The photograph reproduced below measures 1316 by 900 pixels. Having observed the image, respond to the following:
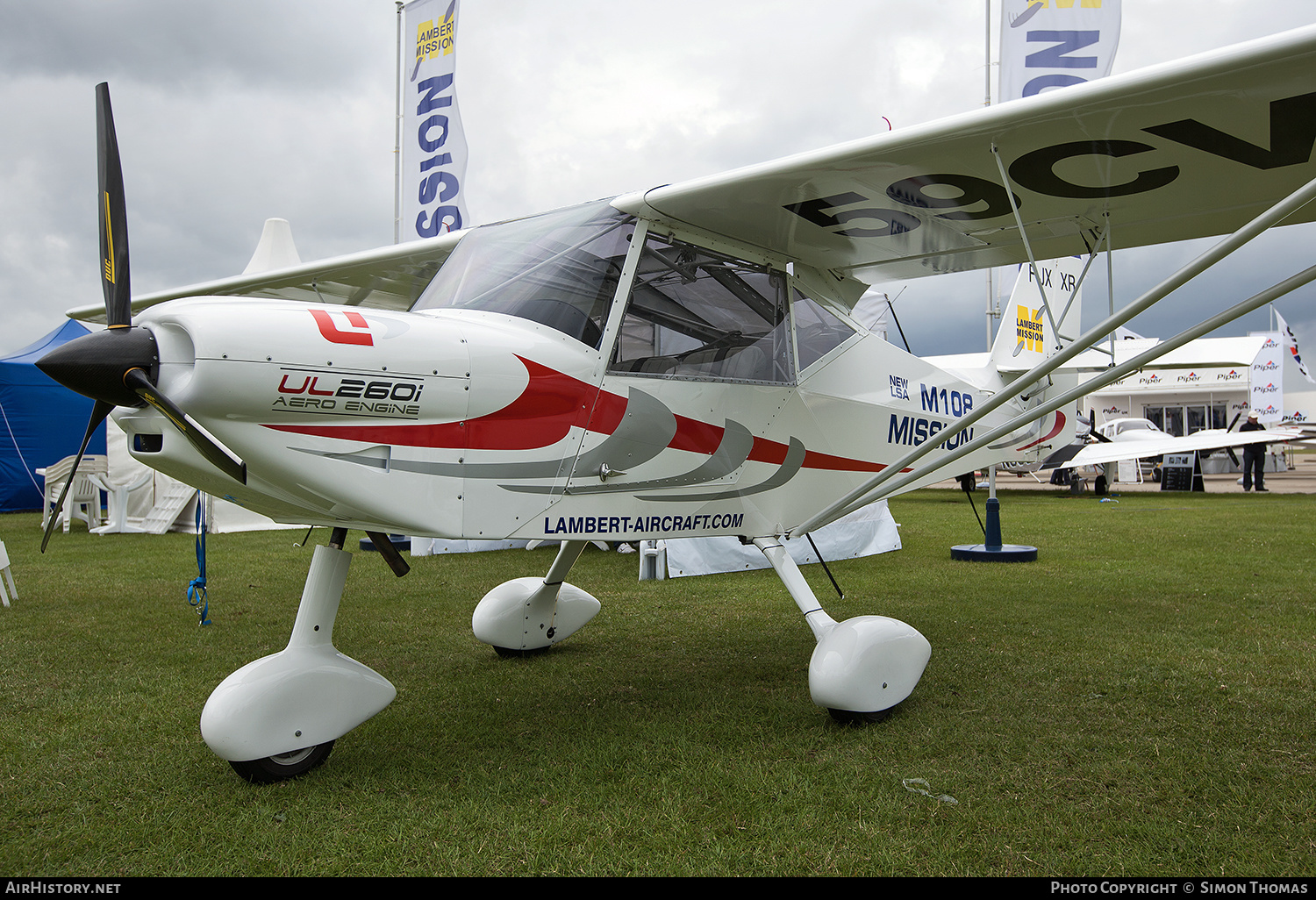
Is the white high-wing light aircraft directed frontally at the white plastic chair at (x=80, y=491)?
no

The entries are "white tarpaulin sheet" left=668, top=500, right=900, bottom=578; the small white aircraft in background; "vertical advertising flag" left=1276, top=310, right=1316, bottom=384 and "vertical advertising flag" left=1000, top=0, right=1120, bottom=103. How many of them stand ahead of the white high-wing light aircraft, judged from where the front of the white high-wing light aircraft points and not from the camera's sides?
0

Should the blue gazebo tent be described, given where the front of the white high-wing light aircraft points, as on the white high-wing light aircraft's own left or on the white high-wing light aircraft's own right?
on the white high-wing light aircraft's own right

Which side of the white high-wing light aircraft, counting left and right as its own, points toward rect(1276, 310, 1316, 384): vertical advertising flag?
back

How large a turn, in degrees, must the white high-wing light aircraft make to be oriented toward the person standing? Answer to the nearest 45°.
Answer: approximately 180°

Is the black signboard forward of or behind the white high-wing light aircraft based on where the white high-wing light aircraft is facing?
behind

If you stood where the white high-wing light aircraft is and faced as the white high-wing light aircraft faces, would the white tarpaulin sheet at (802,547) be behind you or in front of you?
behind

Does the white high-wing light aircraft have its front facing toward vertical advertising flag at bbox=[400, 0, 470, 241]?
no

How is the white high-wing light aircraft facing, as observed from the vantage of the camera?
facing the viewer and to the left of the viewer

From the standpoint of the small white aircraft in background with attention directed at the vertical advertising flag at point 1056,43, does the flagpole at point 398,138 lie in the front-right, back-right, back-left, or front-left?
front-right

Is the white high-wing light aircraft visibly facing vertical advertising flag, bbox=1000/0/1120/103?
no
